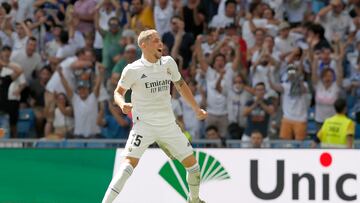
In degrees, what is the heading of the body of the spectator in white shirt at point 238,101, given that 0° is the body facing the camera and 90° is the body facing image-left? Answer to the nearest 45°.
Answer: approximately 0°

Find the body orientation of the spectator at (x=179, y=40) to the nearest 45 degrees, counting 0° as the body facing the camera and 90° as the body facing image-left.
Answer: approximately 0°

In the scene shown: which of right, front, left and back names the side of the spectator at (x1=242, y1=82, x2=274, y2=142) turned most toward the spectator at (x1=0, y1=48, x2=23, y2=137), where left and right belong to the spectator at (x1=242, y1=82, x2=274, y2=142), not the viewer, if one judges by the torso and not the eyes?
right

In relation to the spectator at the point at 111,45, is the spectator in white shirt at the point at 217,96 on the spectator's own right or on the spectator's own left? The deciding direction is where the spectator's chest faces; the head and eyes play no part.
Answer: on the spectator's own left
